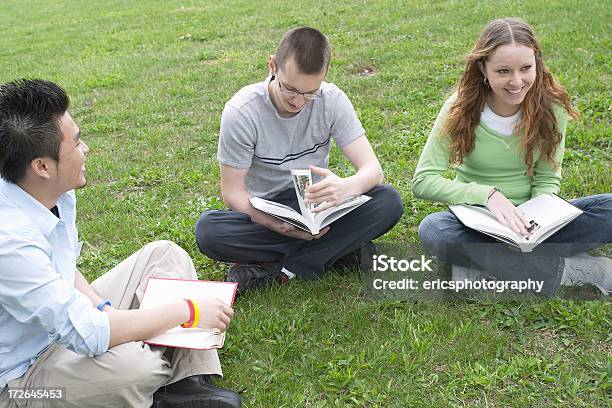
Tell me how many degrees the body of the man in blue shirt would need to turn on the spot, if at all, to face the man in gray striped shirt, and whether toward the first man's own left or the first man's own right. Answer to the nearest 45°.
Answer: approximately 45° to the first man's own left

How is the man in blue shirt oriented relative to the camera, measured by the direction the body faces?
to the viewer's right

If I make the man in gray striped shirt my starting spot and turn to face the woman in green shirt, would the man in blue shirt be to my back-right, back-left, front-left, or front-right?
back-right

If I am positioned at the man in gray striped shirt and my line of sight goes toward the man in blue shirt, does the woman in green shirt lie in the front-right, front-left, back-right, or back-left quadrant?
back-left
